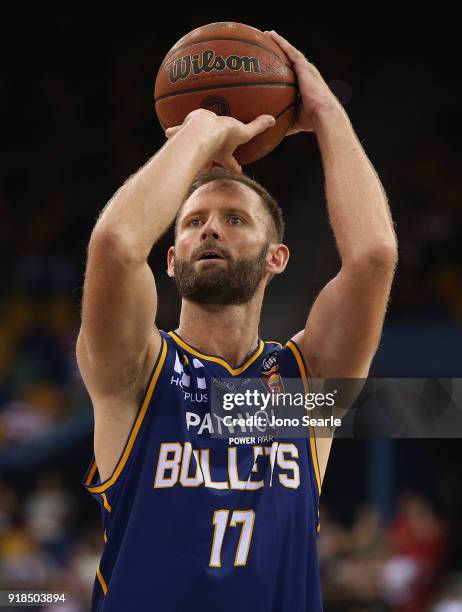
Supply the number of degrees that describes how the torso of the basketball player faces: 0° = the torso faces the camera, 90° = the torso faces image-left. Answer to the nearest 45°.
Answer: approximately 0°
